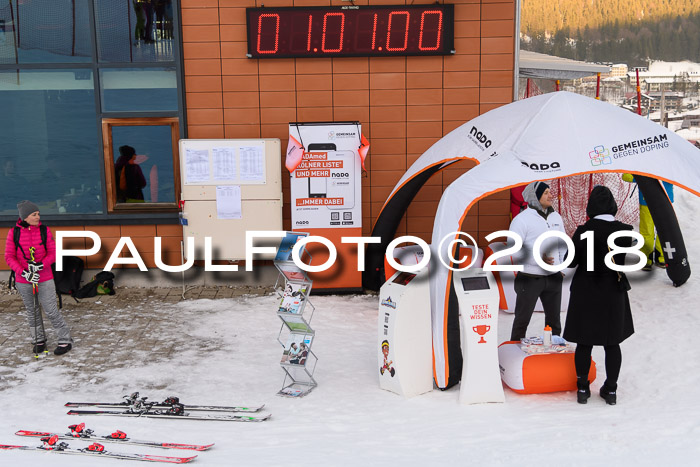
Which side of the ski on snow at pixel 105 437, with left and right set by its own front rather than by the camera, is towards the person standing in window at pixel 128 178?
left

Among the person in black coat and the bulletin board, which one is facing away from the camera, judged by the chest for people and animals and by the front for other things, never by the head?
the person in black coat

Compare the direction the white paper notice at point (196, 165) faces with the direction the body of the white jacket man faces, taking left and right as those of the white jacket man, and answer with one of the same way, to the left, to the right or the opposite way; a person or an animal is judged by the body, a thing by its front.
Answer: the same way

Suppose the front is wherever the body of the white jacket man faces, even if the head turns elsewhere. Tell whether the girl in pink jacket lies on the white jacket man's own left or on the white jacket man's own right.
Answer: on the white jacket man's own right

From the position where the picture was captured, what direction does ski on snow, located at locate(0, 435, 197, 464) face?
facing to the right of the viewer

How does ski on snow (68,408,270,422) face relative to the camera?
to the viewer's right

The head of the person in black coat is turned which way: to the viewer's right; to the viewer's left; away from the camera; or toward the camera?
away from the camera

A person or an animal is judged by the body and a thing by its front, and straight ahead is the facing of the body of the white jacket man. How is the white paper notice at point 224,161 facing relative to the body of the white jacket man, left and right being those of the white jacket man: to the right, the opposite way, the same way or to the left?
the same way

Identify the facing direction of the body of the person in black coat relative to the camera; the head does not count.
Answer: away from the camera

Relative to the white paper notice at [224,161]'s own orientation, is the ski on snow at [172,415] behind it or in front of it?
in front

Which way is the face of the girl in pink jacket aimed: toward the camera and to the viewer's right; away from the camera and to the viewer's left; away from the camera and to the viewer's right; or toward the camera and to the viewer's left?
toward the camera and to the viewer's right

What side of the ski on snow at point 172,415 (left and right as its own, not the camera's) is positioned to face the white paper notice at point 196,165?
left

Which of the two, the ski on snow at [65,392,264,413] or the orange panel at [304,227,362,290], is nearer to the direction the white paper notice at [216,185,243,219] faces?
the ski on snow

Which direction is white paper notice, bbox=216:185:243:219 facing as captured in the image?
toward the camera

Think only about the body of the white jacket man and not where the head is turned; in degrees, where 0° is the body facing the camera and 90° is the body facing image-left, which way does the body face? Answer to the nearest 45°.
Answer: approximately 315°

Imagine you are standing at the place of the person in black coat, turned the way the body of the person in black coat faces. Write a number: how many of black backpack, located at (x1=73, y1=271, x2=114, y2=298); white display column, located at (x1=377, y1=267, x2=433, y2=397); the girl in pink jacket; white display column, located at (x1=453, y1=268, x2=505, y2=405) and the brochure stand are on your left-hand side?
5

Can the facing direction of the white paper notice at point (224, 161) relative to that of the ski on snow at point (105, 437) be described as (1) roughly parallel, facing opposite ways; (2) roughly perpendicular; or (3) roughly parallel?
roughly perpendicular
